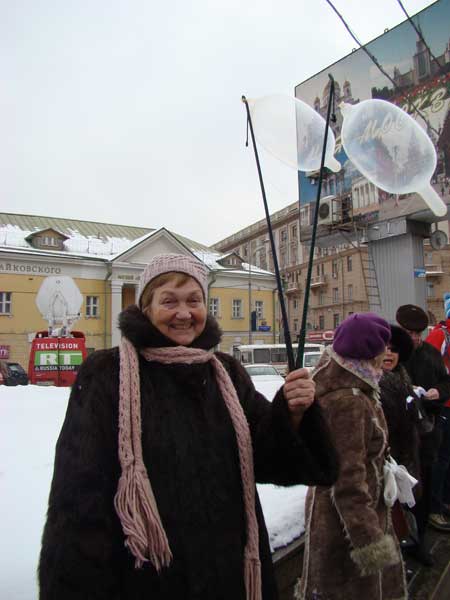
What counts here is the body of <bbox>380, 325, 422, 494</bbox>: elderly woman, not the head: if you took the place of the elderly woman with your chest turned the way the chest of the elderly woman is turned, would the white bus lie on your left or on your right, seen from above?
on your right

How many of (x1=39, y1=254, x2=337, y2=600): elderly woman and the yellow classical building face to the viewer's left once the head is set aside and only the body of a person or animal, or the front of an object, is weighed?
0

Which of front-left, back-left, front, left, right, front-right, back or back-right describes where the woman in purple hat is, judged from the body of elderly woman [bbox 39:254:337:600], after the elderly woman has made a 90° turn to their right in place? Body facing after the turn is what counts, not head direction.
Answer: back-right

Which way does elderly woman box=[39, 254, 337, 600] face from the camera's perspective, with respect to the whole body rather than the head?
toward the camera

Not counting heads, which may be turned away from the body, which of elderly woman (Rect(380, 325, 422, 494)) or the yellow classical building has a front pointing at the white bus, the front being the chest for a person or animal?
the yellow classical building

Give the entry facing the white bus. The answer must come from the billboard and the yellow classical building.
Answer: the yellow classical building

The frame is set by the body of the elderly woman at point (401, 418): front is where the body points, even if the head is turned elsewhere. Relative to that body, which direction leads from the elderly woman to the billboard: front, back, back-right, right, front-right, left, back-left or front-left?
back-right

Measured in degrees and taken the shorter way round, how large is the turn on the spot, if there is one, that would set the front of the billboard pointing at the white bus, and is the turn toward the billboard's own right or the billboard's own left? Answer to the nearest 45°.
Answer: approximately 90° to the billboard's own right

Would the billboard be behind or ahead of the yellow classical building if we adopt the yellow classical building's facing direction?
ahead

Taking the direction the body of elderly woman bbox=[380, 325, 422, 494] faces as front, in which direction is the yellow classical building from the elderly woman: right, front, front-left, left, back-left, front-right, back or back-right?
right

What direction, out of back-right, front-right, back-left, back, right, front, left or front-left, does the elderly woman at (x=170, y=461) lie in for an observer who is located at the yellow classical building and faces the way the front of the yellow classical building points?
front-right

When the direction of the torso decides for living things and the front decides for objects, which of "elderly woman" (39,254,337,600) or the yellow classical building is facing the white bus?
the yellow classical building

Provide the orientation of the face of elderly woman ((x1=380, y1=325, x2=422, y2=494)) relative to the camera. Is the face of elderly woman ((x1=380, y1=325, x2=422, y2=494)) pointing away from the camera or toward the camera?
toward the camera

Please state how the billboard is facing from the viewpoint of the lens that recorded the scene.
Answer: facing the viewer and to the left of the viewer

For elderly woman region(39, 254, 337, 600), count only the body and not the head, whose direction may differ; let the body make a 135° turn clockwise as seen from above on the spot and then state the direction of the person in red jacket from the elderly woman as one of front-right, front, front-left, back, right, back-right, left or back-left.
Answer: right

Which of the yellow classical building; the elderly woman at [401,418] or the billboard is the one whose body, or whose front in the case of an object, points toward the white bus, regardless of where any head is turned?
the yellow classical building

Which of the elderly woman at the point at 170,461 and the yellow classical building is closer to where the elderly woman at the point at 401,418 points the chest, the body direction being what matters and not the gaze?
the elderly woman

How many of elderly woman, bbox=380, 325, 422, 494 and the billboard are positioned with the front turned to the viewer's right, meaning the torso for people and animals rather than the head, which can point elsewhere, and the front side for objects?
0

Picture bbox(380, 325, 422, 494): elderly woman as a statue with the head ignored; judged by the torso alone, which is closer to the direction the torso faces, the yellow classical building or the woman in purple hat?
the woman in purple hat

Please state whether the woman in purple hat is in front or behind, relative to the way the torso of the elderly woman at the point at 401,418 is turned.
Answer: in front
